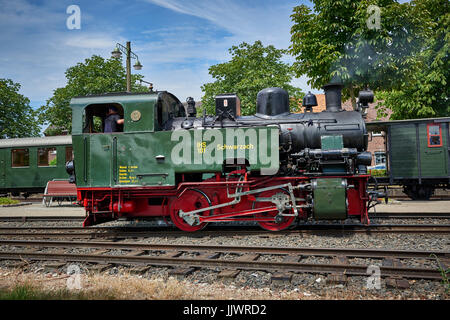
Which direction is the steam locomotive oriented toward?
to the viewer's right

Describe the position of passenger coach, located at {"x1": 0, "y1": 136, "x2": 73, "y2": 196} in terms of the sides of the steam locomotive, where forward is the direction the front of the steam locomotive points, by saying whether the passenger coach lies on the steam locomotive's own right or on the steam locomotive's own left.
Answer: on the steam locomotive's own left

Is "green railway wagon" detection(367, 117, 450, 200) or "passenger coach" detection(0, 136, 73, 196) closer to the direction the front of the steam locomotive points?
the green railway wagon

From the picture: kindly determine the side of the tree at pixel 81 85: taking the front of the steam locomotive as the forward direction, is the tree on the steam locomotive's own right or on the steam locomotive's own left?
on the steam locomotive's own left

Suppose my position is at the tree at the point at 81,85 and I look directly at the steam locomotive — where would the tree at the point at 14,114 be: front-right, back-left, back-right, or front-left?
back-right

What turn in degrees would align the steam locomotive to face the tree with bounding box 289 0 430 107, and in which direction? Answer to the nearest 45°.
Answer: approximately 45° to its left

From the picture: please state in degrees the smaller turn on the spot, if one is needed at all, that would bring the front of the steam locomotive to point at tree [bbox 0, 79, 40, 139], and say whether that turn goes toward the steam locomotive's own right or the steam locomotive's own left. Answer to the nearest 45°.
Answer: approximately 135° to the steam locomotive's own left
